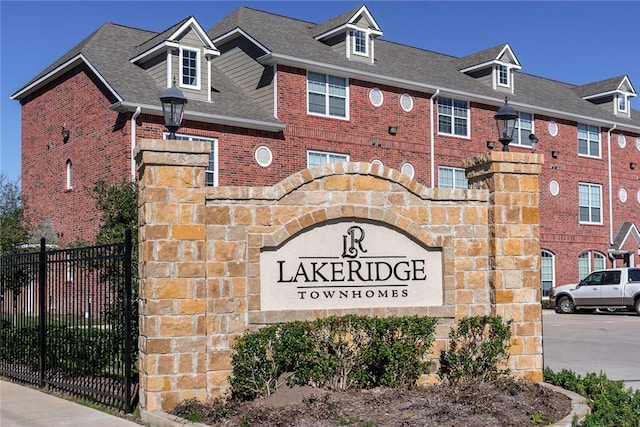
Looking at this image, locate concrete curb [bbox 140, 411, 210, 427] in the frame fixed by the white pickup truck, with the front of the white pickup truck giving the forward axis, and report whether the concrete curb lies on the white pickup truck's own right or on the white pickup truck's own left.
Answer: on the white pickup truck's own left

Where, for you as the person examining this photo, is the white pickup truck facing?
facing to the left of the viewer

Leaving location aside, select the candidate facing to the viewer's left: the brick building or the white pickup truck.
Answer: the white pickup truck

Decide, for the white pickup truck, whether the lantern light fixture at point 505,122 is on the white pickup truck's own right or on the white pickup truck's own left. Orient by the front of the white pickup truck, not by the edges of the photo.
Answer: on the white pickup truck's own left

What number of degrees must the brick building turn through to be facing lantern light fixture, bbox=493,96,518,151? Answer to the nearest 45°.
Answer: approximately 45° to its right

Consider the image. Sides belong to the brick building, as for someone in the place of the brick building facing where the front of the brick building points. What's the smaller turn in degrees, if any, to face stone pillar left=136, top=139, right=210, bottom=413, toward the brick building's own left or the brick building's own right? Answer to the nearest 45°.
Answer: approximately 45° to the brick building's own right

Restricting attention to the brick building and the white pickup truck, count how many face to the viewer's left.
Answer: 1
